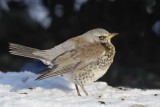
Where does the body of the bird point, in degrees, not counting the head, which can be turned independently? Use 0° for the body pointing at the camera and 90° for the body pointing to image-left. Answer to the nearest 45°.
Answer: approximately 270°
